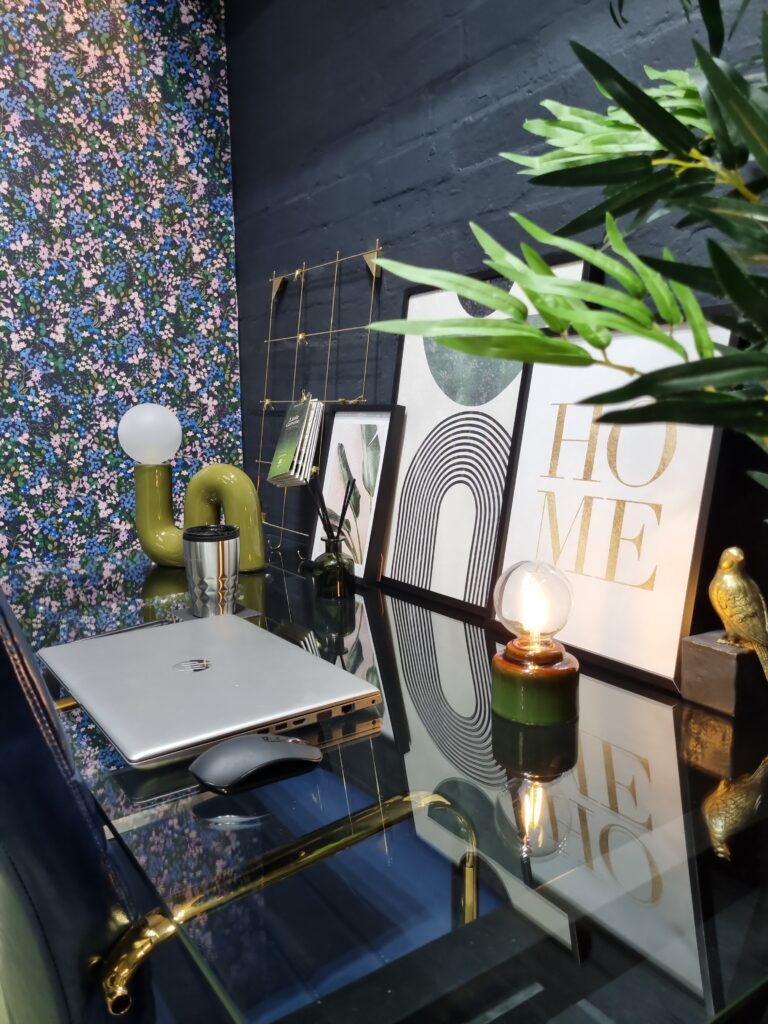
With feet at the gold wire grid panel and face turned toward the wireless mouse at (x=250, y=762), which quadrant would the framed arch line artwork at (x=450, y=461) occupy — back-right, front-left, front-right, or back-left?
front-left

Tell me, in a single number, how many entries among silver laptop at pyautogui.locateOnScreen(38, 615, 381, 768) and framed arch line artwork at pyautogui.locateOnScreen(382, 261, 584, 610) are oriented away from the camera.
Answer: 0

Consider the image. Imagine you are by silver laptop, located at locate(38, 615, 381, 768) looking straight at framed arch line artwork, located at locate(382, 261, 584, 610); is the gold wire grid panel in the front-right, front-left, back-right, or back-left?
front-left

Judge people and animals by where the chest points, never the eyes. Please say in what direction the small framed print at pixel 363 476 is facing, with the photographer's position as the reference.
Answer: facing the viewer and to the left of the viewer

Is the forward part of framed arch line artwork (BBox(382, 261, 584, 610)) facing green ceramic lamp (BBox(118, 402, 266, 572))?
no

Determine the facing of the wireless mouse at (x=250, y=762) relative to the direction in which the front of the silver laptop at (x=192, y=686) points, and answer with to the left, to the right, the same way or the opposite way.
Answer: the opposite way

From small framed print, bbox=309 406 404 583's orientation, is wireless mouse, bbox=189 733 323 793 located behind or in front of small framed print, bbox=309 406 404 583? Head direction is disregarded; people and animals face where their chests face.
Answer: in front

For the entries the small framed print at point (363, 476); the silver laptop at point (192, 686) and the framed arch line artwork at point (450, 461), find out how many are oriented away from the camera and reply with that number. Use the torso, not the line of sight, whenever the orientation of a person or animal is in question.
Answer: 0

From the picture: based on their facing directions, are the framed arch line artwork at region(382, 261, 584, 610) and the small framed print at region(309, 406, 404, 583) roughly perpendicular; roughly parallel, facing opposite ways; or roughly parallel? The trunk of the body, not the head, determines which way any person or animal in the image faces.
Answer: roughly parallel

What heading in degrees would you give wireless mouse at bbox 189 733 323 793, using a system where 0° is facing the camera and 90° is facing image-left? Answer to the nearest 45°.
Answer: approximately 225°

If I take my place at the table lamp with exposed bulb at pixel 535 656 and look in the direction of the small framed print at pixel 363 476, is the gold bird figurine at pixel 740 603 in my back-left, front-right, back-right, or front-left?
back-right

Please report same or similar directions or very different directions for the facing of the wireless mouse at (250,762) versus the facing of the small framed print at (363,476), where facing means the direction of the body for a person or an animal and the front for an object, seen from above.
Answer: very different directions

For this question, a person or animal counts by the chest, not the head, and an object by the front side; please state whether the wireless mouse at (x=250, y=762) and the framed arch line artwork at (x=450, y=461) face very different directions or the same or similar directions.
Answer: very different directions
